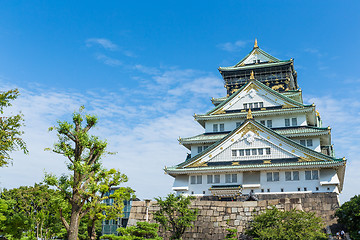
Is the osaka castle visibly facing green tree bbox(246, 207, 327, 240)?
yes

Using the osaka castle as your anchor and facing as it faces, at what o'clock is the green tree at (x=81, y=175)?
The green tree is roughly at 1 o'clock from the osaka castle.

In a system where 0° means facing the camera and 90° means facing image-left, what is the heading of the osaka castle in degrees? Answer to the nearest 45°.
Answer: approximately 0°

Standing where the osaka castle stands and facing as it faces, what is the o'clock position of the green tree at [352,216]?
The green tree is roughly at 11 o'clock from the osaka castle.
